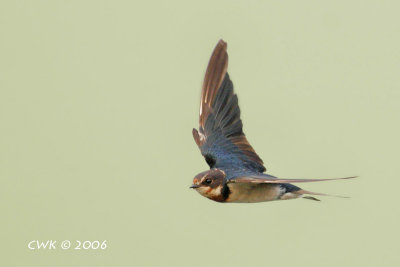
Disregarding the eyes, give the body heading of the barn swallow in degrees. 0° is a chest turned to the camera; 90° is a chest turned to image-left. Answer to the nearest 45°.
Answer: approximately 90°
